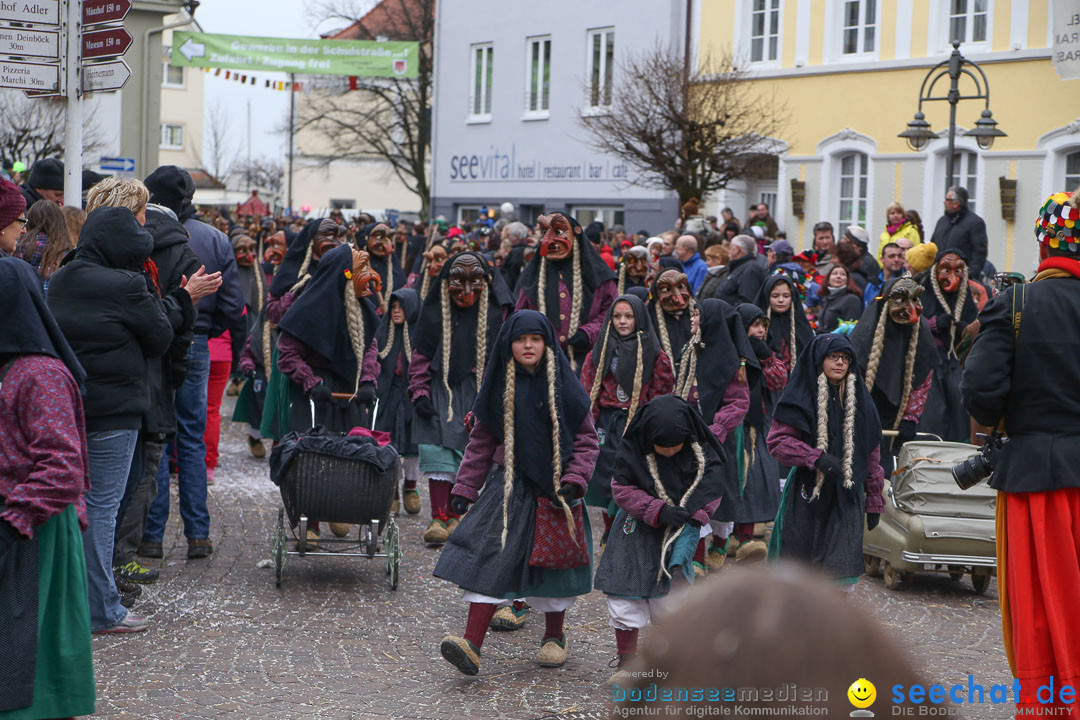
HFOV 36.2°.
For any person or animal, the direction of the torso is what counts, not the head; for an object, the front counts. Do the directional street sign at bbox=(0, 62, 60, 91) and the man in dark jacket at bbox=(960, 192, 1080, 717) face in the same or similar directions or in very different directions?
very different directions

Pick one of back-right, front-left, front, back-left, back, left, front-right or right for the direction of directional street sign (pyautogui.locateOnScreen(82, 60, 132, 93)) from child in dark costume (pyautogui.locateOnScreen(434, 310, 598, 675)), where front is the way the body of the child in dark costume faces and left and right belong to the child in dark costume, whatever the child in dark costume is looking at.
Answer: back-right

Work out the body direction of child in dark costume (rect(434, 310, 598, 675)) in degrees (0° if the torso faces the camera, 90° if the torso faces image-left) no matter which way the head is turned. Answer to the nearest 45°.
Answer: approximately 0°

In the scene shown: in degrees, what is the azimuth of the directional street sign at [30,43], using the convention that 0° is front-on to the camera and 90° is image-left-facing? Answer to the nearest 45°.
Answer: approximately 0°

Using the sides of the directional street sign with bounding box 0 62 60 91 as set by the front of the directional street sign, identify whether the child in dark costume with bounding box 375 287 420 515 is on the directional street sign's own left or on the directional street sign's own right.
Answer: on the directional street sign's own left

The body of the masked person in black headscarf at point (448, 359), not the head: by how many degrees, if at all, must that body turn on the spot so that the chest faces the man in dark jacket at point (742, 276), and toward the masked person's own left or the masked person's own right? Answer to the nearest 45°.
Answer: approximately 135° to the masked person's own left
